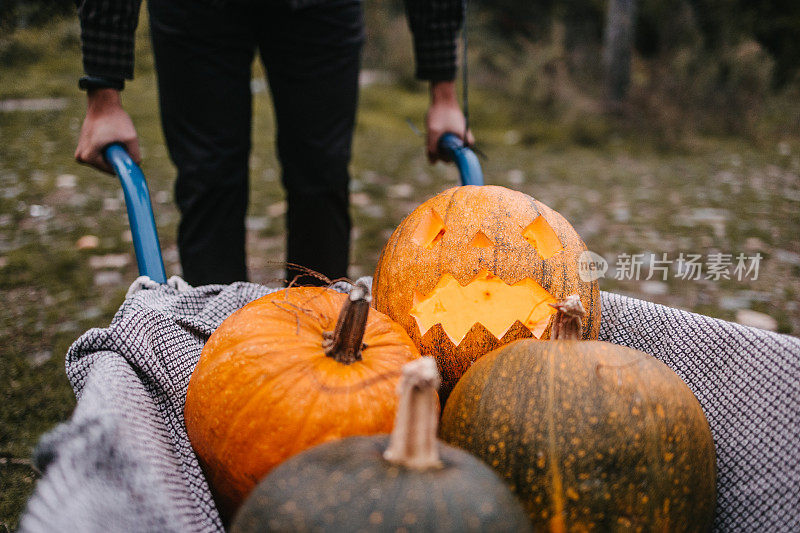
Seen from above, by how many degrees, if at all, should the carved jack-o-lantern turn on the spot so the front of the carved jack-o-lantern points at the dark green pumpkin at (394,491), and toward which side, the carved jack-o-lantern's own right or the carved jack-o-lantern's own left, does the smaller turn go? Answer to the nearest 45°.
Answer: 0° — it already faces it

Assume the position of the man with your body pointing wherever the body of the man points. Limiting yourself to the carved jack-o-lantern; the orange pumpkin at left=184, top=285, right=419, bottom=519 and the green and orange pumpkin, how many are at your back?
0

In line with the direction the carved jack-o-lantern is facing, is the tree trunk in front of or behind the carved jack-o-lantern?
behind

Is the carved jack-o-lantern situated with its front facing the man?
no

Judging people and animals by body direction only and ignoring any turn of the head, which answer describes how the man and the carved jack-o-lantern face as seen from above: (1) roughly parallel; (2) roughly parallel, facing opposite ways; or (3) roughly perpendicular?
roughly parallel

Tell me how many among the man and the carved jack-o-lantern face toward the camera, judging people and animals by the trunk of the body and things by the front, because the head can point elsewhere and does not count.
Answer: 2

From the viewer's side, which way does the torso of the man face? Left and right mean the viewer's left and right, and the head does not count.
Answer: facing the viewer

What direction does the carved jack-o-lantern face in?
toward the camera

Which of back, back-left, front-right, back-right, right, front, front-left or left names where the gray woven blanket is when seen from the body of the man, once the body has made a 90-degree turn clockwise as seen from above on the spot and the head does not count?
left

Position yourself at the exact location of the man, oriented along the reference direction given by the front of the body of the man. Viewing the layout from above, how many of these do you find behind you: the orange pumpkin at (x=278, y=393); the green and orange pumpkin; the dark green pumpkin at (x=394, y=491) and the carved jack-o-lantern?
0

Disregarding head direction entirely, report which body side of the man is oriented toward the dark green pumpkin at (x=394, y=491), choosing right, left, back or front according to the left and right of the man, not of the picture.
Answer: front

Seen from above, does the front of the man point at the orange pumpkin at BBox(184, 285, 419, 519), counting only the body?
yes
